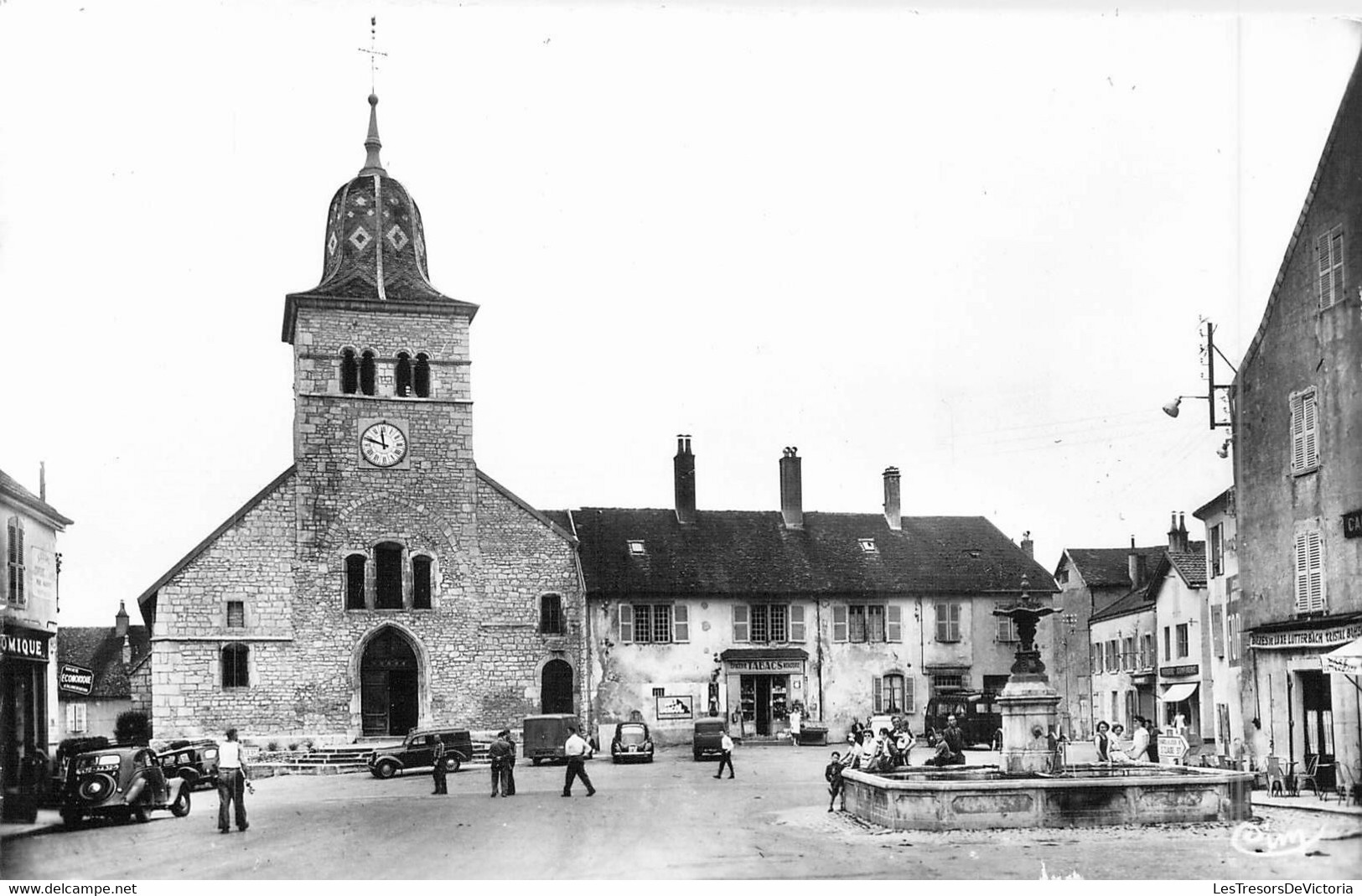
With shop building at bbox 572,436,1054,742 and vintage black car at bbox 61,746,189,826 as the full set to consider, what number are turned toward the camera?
1

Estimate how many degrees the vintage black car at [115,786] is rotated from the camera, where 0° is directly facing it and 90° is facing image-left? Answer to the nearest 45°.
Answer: approximately 225°

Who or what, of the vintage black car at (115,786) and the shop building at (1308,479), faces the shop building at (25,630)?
the shop building at (1308,479)

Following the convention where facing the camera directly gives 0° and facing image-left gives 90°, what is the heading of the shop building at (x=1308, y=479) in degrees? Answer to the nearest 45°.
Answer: approximately 45°

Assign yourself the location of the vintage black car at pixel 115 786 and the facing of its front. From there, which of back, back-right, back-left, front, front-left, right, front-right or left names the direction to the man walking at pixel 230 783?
right

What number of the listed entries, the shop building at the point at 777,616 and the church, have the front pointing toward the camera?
2

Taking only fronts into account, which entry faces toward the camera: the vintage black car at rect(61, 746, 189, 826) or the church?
the church

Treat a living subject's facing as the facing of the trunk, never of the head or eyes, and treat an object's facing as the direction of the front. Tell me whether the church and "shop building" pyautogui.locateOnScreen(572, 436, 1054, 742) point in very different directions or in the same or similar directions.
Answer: same or similar directions

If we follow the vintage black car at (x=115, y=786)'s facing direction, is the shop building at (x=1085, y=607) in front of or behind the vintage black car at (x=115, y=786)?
in front

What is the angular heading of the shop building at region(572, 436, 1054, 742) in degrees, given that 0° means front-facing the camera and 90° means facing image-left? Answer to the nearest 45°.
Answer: approximately 0°

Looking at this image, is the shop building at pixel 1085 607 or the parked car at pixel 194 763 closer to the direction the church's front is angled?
the parked car

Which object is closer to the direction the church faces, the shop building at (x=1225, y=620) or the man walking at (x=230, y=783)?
the man walking

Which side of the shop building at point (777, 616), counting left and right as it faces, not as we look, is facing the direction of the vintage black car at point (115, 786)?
front

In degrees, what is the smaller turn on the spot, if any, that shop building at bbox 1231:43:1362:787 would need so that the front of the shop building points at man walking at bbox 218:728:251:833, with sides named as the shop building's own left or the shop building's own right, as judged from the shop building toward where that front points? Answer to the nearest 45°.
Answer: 0° — it already faces them

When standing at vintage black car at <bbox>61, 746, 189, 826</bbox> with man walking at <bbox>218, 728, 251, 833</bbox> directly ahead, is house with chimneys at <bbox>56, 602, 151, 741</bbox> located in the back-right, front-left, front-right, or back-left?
back-left

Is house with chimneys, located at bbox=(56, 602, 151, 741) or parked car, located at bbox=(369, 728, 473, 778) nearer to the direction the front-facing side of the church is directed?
the parked car

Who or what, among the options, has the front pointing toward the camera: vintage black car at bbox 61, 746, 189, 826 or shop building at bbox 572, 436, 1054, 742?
the shop building
